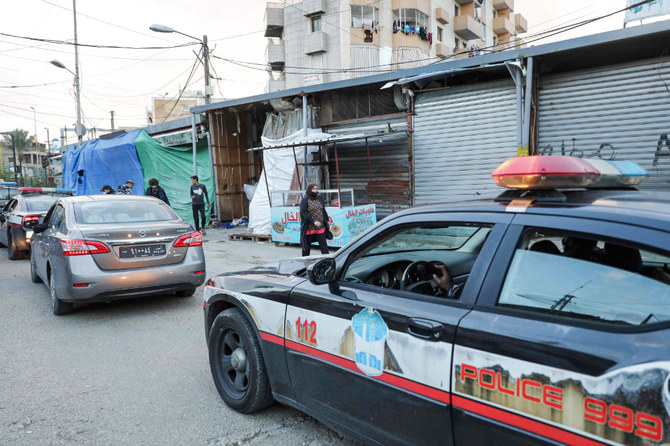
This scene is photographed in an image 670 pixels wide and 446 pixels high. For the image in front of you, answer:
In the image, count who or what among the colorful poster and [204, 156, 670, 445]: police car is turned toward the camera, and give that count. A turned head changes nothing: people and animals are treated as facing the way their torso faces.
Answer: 1

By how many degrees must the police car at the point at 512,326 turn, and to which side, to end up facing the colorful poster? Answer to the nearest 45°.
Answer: approximately 45° to its right

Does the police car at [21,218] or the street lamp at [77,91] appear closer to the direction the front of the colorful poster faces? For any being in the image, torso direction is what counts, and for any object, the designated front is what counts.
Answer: the police car

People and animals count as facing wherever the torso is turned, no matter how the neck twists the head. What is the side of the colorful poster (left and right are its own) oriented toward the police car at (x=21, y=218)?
right

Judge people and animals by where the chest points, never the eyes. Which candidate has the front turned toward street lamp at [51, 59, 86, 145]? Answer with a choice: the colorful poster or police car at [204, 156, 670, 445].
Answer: the police car

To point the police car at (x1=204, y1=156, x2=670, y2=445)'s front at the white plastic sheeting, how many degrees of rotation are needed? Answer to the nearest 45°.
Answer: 0° — it already faces it

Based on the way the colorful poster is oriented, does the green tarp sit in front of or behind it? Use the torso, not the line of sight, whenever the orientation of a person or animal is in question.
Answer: behind

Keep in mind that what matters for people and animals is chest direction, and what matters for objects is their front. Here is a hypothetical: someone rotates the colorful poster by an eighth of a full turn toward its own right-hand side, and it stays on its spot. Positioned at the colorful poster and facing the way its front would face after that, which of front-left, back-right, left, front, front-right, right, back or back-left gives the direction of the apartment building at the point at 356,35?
back-right

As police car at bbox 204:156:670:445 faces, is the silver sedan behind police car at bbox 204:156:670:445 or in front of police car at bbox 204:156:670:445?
in front

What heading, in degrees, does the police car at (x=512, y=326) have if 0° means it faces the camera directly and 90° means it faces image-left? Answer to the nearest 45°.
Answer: approximately 135°

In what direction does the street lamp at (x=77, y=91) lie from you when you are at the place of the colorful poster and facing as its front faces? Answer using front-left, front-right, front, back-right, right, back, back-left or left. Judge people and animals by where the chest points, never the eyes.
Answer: back-right

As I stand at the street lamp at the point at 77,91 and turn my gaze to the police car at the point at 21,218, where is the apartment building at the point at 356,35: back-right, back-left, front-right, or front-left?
back-left

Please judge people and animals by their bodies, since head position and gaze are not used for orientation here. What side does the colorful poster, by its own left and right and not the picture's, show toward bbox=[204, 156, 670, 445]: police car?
front

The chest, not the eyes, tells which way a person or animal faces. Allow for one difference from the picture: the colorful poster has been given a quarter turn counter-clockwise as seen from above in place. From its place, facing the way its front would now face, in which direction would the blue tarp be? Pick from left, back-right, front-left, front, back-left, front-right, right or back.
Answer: back-left

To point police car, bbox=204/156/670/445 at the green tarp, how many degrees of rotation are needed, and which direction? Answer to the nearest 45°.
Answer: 0° — it already faces it
